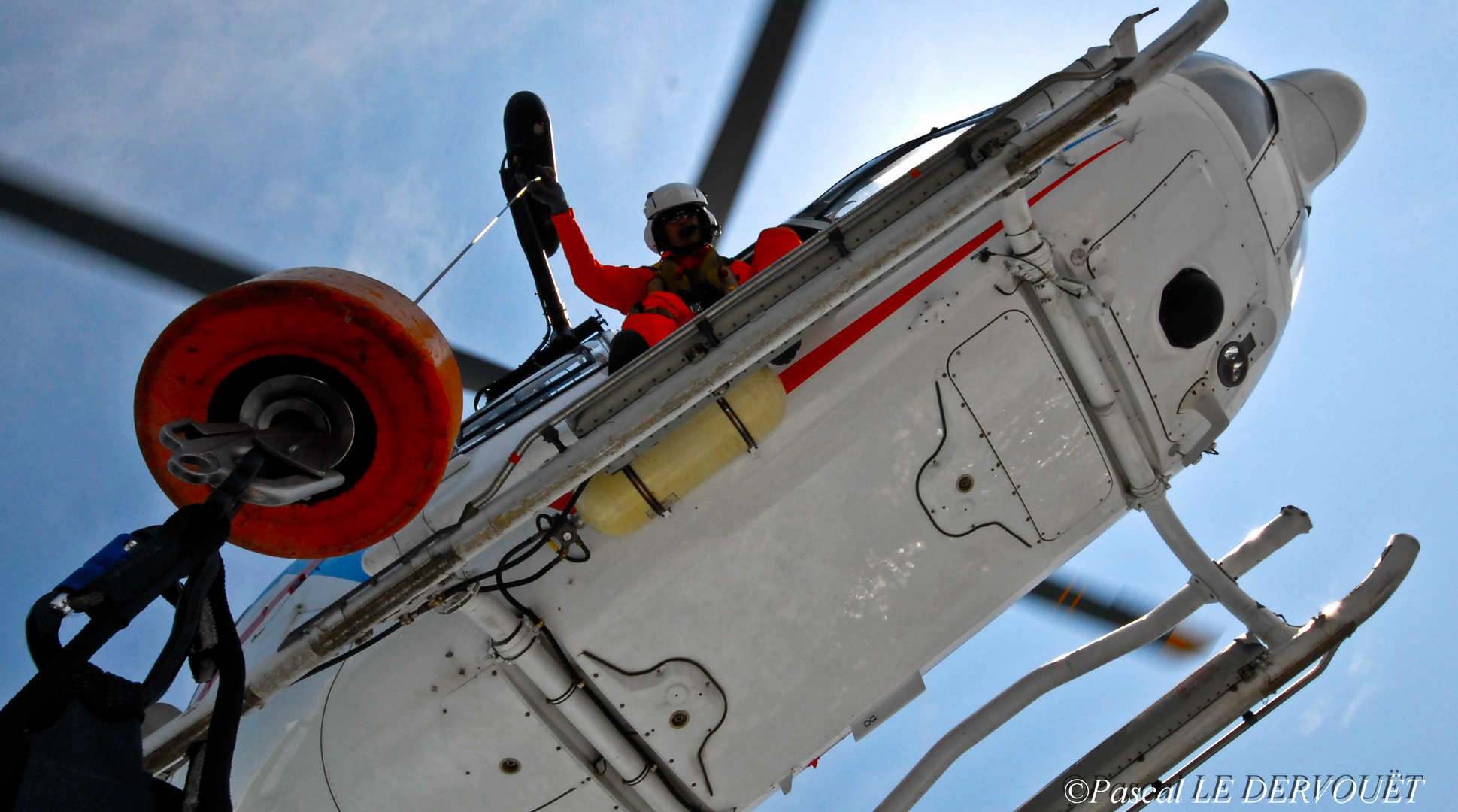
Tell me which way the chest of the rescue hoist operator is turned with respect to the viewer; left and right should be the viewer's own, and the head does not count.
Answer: facing the viewer
